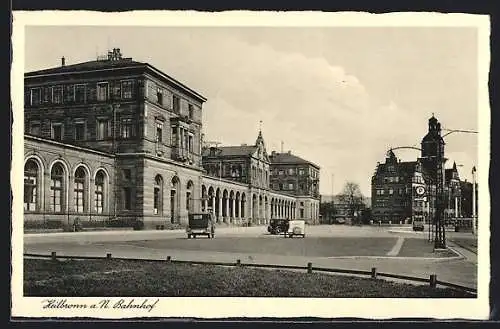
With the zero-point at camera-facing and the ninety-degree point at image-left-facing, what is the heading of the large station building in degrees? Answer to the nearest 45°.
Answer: approximately 315°
